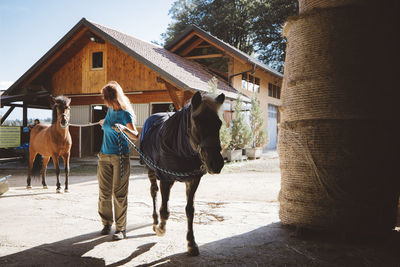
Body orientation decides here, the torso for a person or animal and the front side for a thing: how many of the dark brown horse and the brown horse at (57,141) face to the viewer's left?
0

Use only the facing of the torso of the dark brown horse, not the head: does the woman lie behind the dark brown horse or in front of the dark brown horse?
behind

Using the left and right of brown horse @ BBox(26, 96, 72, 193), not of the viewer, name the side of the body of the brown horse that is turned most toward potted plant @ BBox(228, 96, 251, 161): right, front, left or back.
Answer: left

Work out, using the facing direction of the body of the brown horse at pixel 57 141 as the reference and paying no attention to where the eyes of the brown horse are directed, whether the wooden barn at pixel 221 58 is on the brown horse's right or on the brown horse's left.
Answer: on the brown horse's left

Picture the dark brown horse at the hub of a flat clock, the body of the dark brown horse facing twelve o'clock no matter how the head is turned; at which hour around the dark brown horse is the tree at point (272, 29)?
The tree is roughly at 8 o'clock from the dark brown horse.

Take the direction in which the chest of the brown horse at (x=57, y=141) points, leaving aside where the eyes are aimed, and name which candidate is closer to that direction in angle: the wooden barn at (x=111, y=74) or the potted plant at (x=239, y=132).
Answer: the potted plant

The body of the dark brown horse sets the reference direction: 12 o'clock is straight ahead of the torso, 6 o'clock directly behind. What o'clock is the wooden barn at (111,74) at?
The wooden barn is roughly at 7 o'clock from the dark brown horse.

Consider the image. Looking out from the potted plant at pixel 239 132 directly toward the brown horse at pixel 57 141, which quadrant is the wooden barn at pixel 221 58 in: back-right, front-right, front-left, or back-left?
back-right

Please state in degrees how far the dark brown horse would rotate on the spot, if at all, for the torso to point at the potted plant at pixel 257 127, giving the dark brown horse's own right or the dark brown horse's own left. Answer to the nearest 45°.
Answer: approximately 135° to the dark brown horse's own left

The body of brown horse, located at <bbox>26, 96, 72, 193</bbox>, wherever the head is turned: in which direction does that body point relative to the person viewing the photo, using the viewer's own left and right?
facing the viewer and to the right of the viewer
